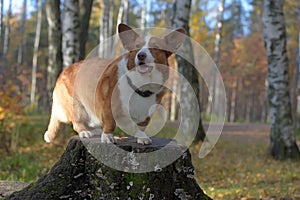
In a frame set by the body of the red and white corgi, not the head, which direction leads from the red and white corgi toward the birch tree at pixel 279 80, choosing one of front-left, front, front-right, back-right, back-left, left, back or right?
left

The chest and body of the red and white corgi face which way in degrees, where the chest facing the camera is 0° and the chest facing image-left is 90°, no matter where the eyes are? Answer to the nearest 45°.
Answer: approximately 315°

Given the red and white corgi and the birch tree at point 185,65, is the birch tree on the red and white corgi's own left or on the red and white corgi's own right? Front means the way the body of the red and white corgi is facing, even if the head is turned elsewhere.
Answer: on the red and white corgi's own left

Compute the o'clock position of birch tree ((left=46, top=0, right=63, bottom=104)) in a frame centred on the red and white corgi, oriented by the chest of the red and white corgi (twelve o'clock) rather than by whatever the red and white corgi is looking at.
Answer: The birch tree is roughly at 7 o'clock from the red and white corgi.
